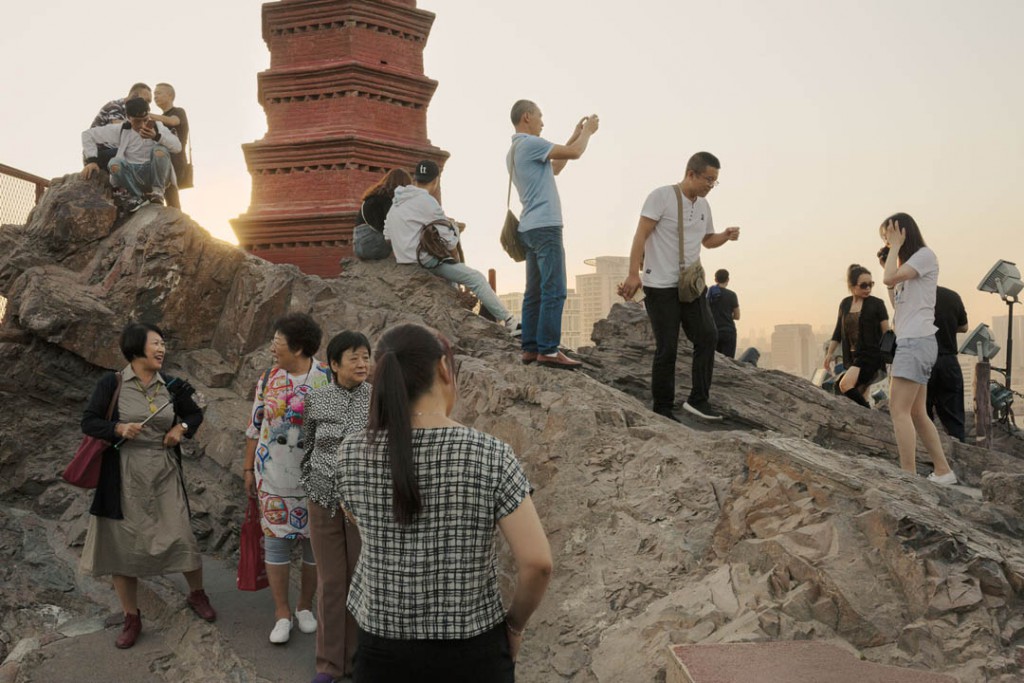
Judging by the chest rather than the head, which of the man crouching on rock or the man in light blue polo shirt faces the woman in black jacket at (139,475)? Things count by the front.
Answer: the man crouching on rock

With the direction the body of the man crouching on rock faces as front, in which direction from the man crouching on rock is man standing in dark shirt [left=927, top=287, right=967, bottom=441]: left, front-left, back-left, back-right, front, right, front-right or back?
front-left

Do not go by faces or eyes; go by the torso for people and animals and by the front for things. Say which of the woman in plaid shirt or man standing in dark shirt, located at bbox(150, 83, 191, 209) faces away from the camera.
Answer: the woman in plaid shirt

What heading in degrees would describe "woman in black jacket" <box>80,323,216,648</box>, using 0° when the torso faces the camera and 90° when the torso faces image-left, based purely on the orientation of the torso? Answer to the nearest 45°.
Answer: approximately 315°

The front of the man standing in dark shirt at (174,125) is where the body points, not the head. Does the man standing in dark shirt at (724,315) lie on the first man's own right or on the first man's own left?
on the first man's own left

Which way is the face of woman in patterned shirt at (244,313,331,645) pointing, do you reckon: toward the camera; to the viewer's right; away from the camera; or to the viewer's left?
to the viewer's left

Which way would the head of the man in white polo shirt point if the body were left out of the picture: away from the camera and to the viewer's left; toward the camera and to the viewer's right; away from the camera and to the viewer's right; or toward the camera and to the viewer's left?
toward the camera and to the viewer's right

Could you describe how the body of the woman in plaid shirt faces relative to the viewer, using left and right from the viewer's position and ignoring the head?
facing away from the viewer

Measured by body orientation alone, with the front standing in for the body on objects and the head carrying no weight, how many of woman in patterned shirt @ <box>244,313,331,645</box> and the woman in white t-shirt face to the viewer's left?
1

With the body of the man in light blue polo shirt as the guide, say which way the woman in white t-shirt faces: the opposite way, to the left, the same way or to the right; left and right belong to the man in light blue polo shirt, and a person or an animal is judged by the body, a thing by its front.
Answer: the opposite way
